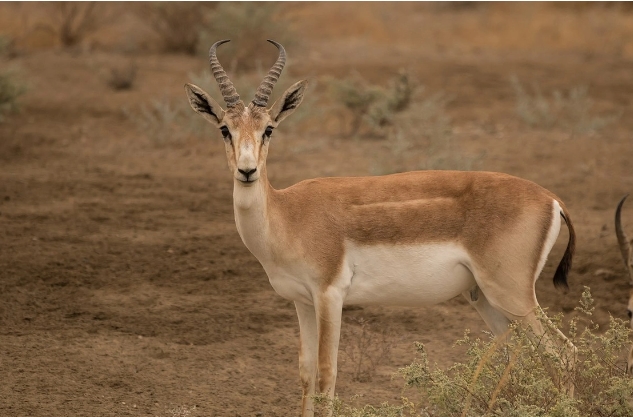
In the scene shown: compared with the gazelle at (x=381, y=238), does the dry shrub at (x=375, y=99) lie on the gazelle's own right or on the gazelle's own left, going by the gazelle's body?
on the gazelle's own right

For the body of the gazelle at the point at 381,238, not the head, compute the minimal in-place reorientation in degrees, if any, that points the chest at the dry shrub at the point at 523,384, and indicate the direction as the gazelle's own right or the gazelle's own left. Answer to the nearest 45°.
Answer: approximately 135° to the gazelle's own left

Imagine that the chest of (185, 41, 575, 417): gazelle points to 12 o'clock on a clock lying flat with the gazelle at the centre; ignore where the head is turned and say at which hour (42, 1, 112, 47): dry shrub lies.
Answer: The dry shrub is roughly at 2 o'clock from the gazelle.

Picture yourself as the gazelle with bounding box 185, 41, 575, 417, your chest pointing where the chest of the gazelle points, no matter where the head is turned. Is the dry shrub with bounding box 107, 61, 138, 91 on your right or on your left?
on your right

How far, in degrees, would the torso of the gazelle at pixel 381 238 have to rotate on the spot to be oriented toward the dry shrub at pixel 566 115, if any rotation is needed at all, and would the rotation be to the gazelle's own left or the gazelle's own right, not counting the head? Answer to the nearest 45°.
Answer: approximately 90° to the gazelle's own right

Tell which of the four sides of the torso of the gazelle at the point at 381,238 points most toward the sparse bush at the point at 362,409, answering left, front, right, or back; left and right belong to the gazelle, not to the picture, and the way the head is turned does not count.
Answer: left

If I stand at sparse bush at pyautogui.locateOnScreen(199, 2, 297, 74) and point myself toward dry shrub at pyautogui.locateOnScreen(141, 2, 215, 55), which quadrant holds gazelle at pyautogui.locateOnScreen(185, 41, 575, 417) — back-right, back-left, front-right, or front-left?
back-left

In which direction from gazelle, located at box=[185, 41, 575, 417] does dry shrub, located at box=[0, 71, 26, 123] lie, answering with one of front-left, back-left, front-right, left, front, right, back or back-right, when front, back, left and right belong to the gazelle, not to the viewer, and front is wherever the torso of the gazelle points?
front-right

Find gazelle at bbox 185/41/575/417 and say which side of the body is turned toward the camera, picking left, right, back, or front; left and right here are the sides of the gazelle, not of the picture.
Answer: left
